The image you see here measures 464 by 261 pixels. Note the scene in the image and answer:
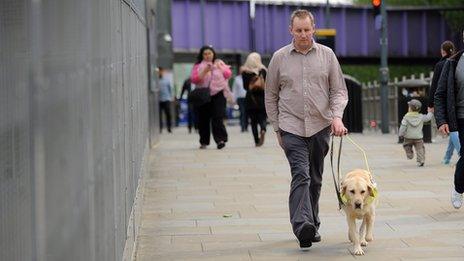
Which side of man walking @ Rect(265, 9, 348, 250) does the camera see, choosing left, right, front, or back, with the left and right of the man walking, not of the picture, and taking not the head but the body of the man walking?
front

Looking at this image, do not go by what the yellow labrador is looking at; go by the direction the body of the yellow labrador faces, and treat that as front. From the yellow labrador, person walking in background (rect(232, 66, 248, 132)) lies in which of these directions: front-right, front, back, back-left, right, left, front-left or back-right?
back

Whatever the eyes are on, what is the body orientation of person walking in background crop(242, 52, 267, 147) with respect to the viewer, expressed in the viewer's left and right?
facing away from the viewer

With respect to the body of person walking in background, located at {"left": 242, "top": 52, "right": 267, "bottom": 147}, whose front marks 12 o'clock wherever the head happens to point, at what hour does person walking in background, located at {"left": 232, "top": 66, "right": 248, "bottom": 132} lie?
person walking in background, located at {"left": 232, "top": 66, "right": 248, "bottom": 132} is roughly at 12 o'clock from person walking in background, located at {"left": 242, "top": 52, "right": 267, "bottom": 147}.

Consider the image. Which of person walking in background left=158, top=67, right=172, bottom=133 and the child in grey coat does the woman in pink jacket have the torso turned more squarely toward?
the child in grey coat

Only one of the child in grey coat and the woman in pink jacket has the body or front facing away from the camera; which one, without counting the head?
the child in grey coat

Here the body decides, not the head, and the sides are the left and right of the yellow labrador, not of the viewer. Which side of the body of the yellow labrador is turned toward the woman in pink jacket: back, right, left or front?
back

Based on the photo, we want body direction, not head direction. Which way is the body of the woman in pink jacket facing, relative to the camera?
toward the camera

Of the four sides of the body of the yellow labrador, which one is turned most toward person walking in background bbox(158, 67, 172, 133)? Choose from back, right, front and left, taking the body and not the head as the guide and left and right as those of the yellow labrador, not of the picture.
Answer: back

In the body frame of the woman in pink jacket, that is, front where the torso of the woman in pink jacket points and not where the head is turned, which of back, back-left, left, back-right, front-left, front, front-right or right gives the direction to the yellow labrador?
front

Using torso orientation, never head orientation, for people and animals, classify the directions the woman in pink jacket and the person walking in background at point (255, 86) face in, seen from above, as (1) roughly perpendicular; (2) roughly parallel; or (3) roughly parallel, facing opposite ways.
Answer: roughly parallel, facing opposite ways

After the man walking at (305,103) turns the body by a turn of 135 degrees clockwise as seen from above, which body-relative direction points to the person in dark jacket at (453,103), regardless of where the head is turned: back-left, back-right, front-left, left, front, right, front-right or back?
right
